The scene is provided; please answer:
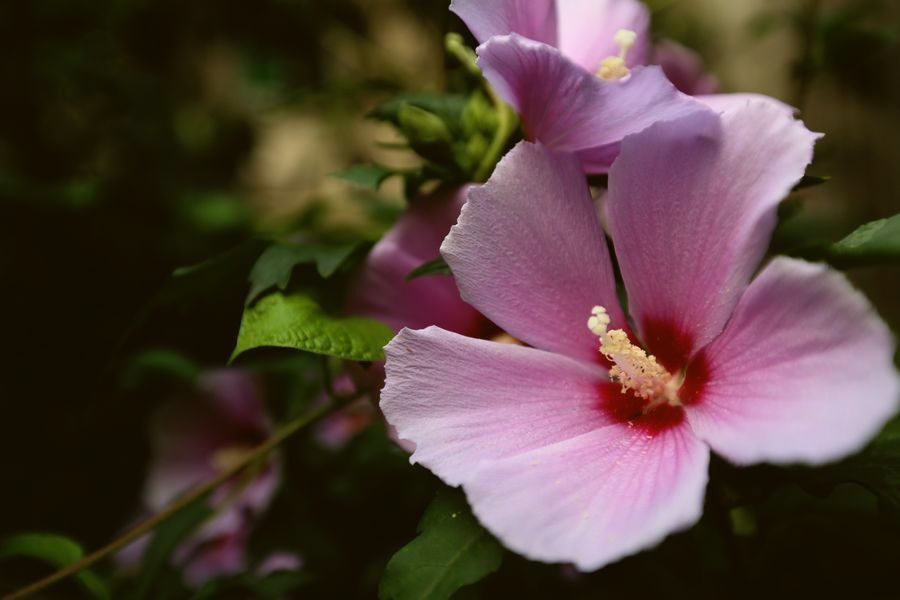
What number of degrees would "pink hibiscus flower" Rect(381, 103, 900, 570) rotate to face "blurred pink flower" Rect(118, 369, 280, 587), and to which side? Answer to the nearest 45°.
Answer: approximately 90° to its right
